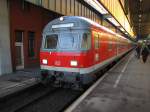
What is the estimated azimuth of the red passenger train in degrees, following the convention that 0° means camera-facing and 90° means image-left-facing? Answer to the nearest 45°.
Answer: approximately 45°
